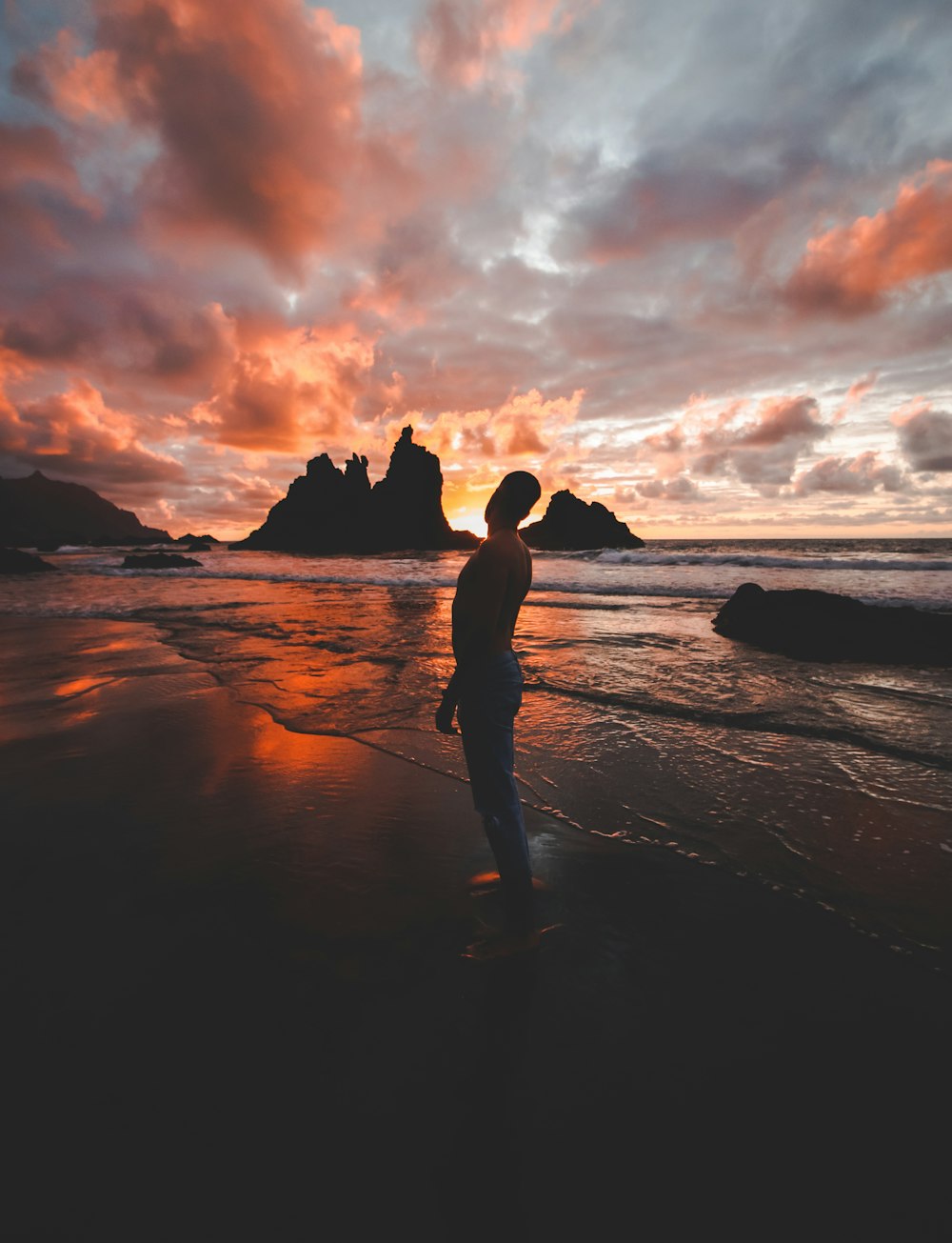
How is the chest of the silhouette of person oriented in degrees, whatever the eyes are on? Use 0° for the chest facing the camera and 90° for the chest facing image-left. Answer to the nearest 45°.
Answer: approximately 90°

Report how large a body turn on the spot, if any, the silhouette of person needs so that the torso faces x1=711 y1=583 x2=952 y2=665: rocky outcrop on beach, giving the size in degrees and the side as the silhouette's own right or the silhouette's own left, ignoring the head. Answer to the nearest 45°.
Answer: approximately 135° to the silhouette's own right

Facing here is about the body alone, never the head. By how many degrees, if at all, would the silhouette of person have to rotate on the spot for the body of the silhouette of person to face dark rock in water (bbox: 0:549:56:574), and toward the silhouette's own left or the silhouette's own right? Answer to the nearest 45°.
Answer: approximately 45° to the silhouette's own right

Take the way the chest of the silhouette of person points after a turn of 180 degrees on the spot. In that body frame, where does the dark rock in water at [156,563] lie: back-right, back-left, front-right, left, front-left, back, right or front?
back-left
